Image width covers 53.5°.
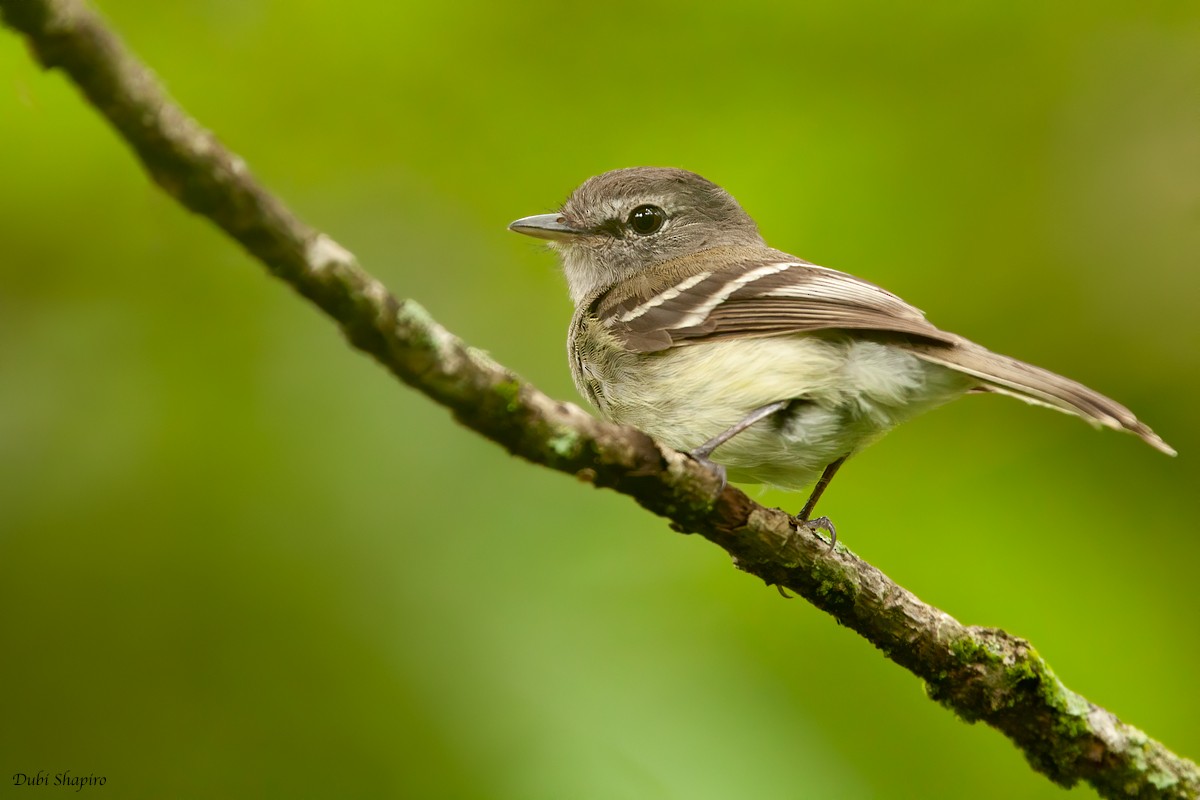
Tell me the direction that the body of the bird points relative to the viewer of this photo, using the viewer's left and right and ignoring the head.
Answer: facing to the left of the viewer
